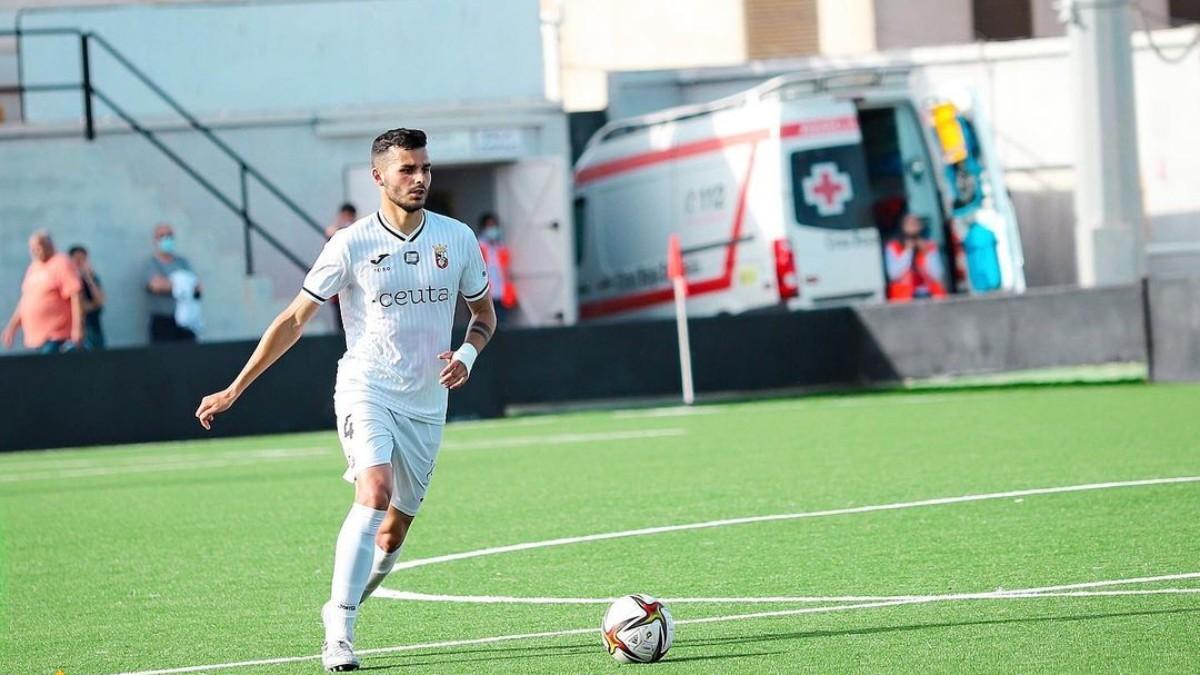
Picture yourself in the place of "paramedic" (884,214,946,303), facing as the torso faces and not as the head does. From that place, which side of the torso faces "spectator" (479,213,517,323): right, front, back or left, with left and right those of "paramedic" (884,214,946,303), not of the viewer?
right

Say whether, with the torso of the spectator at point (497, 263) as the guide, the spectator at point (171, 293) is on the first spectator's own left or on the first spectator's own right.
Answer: on the first spectator's own right

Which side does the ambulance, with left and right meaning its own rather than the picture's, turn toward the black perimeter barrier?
left

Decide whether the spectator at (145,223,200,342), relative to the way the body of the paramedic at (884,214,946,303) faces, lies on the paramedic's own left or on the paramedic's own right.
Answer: on the paramedic's own right

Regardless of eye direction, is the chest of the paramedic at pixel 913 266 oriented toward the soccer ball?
yes

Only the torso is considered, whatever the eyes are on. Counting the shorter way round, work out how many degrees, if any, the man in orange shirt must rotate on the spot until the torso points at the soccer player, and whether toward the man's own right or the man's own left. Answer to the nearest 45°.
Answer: approximately 45° to the man's own left

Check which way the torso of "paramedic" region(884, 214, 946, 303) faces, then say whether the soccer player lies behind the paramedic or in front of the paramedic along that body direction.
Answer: in front

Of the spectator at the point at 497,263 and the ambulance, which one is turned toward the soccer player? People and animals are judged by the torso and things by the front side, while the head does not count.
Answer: the spectator
